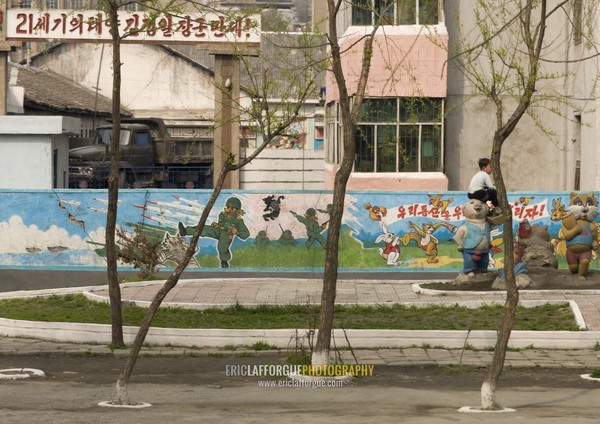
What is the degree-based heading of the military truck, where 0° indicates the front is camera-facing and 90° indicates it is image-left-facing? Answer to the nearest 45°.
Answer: approximately 45°

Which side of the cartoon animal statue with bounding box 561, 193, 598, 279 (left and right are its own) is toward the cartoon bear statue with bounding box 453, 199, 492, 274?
right

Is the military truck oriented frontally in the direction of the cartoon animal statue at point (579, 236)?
no

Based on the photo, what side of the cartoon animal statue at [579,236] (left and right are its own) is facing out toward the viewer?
front

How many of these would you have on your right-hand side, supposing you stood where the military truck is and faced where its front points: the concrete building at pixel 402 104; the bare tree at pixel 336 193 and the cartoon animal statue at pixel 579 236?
0

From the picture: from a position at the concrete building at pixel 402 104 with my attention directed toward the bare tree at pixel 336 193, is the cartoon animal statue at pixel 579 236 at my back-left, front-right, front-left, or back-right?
front-left

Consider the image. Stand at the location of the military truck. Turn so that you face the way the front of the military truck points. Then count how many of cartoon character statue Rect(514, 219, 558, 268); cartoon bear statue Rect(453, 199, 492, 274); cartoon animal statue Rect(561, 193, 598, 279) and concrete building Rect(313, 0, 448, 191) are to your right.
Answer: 0

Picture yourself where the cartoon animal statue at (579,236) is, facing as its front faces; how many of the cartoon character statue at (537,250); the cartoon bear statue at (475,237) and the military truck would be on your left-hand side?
0

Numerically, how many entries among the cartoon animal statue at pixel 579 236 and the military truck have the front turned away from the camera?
0

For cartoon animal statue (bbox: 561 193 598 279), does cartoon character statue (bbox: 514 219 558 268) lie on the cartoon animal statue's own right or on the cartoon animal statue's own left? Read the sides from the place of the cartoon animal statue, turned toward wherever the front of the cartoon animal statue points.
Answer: on the cartoon animal statue's own right

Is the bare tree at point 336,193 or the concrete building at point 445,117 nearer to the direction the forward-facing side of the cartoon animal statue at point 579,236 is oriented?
the bare tree

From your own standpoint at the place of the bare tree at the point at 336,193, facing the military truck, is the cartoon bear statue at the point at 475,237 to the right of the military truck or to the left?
right

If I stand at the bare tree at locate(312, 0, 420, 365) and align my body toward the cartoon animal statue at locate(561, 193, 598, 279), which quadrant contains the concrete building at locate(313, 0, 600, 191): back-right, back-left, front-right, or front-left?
front-left

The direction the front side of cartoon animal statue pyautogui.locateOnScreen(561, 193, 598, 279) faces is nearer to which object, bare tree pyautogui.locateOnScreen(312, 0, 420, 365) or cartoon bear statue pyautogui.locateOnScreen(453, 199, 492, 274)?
the bare tree
